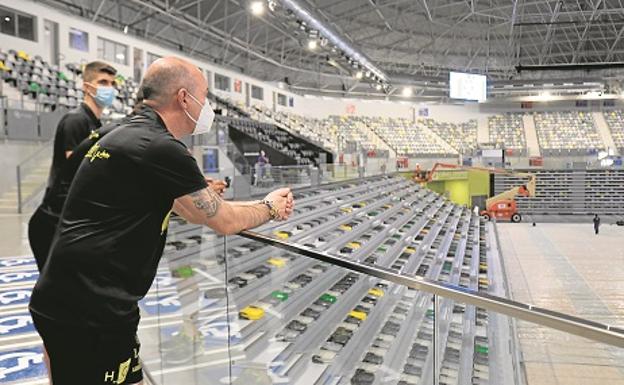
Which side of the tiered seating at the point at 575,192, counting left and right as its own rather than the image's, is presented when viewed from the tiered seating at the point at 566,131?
back

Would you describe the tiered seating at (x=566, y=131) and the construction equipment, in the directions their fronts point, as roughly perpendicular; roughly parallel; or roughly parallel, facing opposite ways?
roughly perpendicular

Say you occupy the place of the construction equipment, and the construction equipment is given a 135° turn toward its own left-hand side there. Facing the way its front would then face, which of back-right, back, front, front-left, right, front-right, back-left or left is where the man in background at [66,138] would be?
front-right

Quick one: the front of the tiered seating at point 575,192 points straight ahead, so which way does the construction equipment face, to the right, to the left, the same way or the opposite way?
to the right

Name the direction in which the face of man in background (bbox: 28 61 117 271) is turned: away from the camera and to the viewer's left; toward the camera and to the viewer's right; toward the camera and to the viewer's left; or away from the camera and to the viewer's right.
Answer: toward the camera and to the viewer's right

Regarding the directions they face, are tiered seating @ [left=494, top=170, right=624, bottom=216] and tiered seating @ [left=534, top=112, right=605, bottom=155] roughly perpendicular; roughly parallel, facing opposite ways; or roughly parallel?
roughly parallel

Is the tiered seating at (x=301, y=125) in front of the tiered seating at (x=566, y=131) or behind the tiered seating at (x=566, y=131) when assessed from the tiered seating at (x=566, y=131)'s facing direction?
in front

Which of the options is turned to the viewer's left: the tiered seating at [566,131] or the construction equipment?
the construction equipment

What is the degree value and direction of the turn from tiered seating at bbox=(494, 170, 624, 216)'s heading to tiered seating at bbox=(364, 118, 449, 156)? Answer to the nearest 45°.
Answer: approximately 90° to its right

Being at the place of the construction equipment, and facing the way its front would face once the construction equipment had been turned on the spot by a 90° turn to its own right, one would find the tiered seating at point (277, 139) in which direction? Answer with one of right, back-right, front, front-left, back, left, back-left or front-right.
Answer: back-left

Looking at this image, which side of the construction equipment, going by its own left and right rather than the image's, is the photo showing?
left

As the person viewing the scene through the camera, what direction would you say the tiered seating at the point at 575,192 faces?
facing the viewer

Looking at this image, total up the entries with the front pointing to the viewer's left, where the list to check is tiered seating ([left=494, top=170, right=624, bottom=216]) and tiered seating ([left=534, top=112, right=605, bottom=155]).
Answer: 0

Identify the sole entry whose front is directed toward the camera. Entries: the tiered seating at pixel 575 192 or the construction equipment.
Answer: the tiered seating

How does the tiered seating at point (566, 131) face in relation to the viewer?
toward the camera

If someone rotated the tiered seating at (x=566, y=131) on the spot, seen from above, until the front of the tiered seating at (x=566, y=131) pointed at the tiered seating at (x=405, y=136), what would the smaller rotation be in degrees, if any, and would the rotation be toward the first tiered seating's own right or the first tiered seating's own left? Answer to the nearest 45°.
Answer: approximately 45° to the first tiered seating's own right
